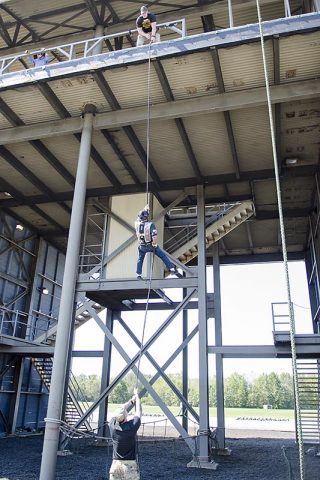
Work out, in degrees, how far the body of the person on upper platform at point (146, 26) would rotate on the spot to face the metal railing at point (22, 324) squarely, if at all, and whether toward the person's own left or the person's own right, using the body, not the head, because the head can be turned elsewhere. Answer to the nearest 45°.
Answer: approximately 135° to the person's own right

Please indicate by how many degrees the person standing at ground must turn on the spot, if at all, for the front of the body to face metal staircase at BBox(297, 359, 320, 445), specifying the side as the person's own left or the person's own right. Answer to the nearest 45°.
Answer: approximately 45° to the person's own right

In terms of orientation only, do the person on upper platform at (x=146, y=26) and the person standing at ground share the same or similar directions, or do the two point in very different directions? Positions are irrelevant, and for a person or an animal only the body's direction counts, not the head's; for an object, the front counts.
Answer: very different directions

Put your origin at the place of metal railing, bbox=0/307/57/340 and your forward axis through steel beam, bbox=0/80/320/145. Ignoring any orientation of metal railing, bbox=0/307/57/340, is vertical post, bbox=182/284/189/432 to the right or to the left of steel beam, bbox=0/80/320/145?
left

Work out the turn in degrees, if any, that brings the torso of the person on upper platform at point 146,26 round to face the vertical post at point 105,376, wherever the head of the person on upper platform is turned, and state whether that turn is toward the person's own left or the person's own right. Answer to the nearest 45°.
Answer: approximately 180°

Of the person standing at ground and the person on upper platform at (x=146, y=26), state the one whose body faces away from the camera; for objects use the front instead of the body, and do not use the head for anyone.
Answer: the person standing at ground

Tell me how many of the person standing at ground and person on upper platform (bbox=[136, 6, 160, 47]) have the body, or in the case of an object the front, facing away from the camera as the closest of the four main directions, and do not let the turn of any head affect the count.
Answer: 1

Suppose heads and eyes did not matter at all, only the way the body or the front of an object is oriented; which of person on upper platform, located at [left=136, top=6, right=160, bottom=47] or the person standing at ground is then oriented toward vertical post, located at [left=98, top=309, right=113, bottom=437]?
the person standing at ground

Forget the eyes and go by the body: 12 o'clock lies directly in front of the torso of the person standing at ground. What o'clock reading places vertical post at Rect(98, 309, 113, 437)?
The vertical post is roughly at 12 o'clock from the person standing at ground.

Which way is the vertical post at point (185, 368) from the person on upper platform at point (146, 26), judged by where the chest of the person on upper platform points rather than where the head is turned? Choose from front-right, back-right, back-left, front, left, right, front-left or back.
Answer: back

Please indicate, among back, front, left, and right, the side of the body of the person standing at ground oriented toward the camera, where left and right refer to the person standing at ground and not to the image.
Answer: back
